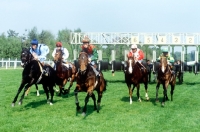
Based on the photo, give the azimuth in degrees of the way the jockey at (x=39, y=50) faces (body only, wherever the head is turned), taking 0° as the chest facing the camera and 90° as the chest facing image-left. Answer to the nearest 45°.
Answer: approximately 45°

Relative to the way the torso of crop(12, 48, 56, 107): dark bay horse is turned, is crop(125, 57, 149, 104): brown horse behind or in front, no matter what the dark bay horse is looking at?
behind

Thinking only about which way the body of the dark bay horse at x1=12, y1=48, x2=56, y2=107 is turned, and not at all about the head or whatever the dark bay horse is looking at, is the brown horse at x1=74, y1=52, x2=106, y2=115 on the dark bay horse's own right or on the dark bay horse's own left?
on the dark bay horse's own left

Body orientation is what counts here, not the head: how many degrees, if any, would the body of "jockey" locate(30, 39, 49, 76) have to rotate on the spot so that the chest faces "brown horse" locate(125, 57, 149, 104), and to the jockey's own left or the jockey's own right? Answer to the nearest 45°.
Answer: approximately 135° to the jockey's own left

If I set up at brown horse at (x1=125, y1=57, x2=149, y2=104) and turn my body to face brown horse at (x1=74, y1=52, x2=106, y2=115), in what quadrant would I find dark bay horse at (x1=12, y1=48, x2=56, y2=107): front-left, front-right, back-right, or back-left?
front-right
